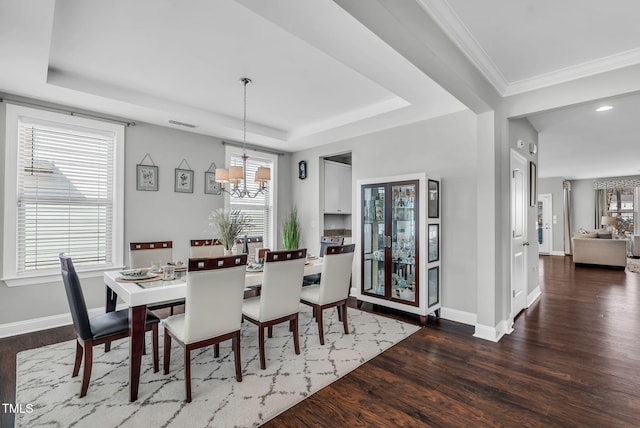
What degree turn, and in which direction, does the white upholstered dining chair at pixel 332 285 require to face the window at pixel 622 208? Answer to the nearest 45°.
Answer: approximately 90° to its right

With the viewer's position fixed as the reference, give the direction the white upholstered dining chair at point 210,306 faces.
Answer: facing away from the viewer and to the left of the viewer

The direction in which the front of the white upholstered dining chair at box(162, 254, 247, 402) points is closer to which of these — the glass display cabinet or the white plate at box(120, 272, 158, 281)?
the white plate

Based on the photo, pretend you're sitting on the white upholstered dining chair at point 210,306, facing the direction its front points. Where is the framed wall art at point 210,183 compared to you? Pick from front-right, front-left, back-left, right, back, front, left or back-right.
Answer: front-right

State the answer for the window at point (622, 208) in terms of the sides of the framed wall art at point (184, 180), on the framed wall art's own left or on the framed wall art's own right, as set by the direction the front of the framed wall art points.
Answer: on the framed wall art's own left

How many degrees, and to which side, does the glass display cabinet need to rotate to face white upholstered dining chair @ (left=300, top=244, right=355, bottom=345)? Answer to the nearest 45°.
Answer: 0° — it already faces it

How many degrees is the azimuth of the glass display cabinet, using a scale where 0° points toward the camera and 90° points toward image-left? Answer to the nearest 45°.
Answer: approximately 45°

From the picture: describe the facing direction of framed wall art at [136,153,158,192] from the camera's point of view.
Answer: facing the viewer

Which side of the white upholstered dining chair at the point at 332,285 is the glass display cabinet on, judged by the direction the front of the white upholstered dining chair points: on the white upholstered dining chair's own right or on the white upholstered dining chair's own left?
on the white upholstered dining chair's own right

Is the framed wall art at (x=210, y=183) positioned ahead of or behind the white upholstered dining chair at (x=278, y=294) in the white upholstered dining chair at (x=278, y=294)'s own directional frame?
ahead

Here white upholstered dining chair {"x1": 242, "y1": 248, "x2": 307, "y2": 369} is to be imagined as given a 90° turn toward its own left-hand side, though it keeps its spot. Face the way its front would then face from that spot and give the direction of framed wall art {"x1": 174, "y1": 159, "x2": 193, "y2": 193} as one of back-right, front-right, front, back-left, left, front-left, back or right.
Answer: right

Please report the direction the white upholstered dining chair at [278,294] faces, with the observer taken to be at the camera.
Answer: facing away from the viewer and to the left of the viewer

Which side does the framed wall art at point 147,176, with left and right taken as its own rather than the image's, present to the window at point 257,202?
left

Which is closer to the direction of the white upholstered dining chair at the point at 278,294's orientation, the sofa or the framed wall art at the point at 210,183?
the framed wall art

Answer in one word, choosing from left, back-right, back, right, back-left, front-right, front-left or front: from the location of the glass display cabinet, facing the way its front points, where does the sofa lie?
back
